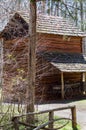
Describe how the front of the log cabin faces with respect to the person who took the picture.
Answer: facing the viewer and to the right of the viewer
